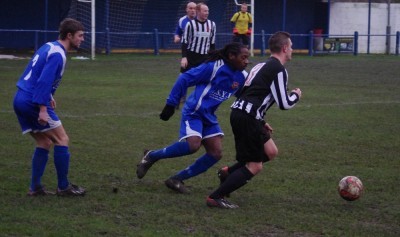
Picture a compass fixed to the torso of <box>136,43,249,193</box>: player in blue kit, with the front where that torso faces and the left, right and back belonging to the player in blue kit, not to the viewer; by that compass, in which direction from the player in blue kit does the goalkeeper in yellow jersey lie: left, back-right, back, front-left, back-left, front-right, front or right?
back-left

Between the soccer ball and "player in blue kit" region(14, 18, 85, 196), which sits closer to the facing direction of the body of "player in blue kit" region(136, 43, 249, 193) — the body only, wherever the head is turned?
the soccer ball

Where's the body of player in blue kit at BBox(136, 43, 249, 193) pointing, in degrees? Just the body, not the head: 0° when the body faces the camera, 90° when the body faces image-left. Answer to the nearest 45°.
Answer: approximately 315°

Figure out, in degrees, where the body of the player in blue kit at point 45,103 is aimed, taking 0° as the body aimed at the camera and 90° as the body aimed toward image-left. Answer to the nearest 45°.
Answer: approximately 270°

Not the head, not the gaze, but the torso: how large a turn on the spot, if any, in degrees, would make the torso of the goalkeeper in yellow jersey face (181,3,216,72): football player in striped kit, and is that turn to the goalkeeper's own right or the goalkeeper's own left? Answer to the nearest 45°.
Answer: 0° — they already face them

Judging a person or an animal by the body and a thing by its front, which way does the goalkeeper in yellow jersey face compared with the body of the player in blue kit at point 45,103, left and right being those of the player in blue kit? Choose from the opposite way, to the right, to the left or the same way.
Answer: to the right

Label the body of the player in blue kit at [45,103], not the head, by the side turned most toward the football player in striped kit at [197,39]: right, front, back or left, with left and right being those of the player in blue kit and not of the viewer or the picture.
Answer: left

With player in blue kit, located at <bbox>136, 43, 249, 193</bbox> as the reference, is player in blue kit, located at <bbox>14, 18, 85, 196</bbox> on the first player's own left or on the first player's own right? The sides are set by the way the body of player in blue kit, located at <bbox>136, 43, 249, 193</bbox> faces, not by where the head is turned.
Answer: on the first player's own right

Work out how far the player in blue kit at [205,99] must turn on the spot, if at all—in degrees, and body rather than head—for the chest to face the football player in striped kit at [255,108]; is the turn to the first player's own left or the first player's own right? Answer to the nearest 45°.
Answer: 0° — they already face them

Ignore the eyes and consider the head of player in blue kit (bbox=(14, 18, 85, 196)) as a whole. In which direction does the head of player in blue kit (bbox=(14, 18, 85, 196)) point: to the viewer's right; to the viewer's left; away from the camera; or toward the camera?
to the viewer's right

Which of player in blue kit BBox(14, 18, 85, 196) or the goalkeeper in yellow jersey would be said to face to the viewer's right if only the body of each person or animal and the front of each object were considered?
the player in blue kit

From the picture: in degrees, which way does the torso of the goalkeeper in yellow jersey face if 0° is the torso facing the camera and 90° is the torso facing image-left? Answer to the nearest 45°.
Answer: approximately 0°
